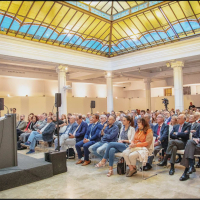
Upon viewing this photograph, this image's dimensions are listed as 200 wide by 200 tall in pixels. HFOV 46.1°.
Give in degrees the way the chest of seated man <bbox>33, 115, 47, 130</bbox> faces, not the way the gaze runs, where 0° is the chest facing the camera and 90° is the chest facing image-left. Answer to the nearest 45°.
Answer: approximately 45°

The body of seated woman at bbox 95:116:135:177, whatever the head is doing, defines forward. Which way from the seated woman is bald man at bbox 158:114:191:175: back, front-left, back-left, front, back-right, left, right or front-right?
back-left

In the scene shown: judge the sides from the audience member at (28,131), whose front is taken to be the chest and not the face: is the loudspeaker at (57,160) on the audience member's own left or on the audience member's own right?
on the audience member's own left

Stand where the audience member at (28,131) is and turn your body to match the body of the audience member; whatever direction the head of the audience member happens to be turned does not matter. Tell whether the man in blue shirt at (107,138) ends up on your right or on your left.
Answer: on your left

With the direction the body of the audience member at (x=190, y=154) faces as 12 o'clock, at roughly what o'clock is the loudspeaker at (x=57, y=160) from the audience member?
The loudspeaker is roughly at 1 o'clock from the audience member.

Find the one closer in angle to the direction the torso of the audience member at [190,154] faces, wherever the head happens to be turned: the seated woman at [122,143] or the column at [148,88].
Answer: the seated woman
